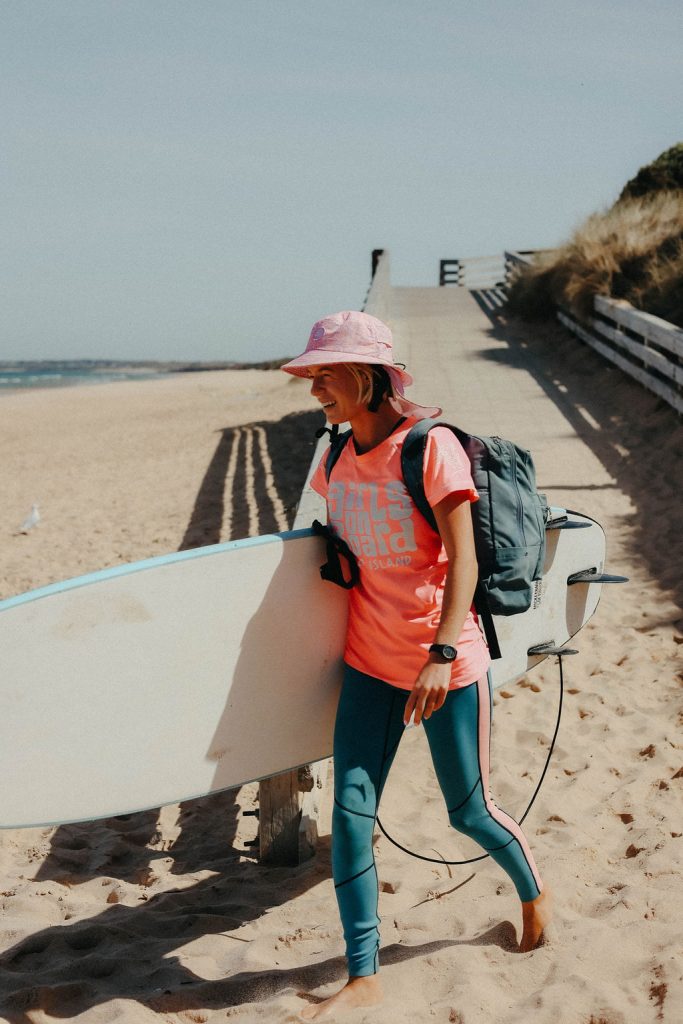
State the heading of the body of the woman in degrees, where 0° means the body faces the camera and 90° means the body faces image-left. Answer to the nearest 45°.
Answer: approximately 45°

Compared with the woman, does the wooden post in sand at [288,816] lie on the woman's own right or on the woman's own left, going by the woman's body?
on the woman's own right

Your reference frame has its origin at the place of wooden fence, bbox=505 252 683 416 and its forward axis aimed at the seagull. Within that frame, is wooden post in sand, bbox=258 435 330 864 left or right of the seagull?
left

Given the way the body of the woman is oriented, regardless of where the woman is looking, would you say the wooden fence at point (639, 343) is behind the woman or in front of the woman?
behind

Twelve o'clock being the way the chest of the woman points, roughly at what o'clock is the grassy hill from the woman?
The grassy hill is roughly at 5 o'clock from the woman.

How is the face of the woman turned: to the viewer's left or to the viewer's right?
to the viewer's left
